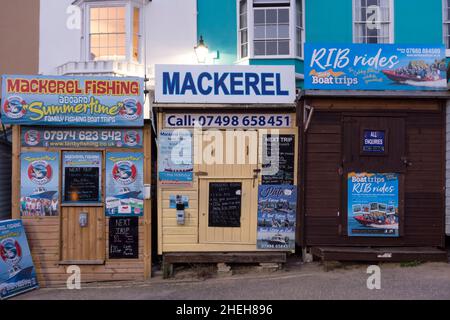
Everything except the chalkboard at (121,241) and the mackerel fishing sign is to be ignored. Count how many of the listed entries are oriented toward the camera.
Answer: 2

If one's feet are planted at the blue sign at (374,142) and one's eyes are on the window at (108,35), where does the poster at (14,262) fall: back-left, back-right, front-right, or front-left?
front-left

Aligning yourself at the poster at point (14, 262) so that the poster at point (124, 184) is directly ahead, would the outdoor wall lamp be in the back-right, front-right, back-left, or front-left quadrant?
front-left

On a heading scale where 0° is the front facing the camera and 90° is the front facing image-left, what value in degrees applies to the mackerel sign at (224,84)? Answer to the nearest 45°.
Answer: approximately 0°

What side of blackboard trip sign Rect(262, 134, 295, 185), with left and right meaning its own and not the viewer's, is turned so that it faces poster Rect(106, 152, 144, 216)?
right

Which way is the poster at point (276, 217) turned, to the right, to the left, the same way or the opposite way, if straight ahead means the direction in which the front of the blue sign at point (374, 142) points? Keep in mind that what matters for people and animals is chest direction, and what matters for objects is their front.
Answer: the same way

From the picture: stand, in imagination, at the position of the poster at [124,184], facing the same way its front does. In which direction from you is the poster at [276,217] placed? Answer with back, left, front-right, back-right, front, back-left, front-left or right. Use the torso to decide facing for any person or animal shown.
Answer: left

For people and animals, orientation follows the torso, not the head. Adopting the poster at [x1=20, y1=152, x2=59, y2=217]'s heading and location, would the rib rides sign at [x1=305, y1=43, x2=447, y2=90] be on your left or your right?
on your left

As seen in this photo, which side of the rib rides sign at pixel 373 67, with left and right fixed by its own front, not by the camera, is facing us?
front

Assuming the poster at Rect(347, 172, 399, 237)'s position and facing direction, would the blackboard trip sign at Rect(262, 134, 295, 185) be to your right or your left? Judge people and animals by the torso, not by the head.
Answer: on your right

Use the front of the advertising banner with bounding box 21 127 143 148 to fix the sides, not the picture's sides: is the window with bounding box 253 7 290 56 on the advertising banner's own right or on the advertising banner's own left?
on the advertising banner's own left

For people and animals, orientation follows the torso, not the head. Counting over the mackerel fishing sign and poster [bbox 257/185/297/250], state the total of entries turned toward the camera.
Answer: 2

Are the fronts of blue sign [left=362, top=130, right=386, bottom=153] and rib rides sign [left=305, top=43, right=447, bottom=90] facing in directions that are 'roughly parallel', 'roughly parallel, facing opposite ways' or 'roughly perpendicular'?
roughly parallel

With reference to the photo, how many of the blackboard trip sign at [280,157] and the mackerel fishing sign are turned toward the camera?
2

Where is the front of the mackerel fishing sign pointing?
toward the camera

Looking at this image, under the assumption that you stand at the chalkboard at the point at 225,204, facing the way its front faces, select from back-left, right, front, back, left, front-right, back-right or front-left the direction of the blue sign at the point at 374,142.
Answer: left

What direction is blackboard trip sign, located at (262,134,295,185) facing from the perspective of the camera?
toward the camera
